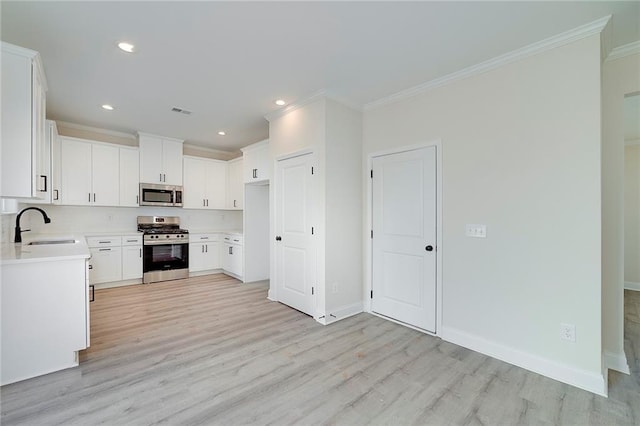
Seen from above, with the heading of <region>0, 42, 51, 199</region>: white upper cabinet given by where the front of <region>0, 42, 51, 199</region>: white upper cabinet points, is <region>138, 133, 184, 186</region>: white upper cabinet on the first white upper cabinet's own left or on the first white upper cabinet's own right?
on the first white upper cabinet's own left

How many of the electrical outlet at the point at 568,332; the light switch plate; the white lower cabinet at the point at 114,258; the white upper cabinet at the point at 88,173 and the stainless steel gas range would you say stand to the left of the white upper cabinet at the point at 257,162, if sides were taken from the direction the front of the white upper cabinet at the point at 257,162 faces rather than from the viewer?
2

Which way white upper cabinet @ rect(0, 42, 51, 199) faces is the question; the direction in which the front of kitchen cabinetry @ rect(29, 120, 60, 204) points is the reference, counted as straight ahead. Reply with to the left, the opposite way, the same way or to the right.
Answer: the same way

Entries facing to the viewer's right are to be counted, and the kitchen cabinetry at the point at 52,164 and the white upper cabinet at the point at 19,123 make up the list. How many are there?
2

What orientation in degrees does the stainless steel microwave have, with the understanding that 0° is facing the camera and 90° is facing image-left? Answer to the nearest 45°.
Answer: approximately 0°

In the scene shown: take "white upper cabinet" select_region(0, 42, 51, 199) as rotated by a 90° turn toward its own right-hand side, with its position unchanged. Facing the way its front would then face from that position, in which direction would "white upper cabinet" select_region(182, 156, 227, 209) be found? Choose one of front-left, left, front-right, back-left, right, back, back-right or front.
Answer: back-left

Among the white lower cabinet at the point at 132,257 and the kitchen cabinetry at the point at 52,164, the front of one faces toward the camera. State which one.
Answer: the white lower cabinet

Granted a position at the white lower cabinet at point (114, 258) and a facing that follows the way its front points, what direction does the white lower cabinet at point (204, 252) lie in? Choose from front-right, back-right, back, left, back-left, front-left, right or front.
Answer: left

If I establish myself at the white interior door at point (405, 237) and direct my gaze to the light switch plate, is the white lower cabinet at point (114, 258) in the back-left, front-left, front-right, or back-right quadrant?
back-right

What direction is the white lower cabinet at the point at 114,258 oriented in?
toward the camera

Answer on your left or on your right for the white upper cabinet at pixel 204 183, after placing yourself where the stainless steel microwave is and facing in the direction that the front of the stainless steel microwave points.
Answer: on your left

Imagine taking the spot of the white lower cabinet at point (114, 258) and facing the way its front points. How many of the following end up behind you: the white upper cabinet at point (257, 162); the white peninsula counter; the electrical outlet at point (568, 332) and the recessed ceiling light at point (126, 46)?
0

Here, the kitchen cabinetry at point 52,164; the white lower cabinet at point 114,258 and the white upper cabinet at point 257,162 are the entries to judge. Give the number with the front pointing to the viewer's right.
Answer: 1

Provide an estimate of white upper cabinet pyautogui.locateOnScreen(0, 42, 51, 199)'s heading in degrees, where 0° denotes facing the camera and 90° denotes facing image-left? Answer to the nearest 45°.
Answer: approximately 270°

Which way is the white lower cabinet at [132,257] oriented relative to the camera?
toward the camera

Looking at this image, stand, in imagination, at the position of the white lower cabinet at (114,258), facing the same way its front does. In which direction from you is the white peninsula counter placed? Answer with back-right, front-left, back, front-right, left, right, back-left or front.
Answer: front

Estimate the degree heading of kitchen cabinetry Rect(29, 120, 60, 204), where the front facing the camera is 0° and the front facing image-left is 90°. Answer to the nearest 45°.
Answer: approximately 270°
